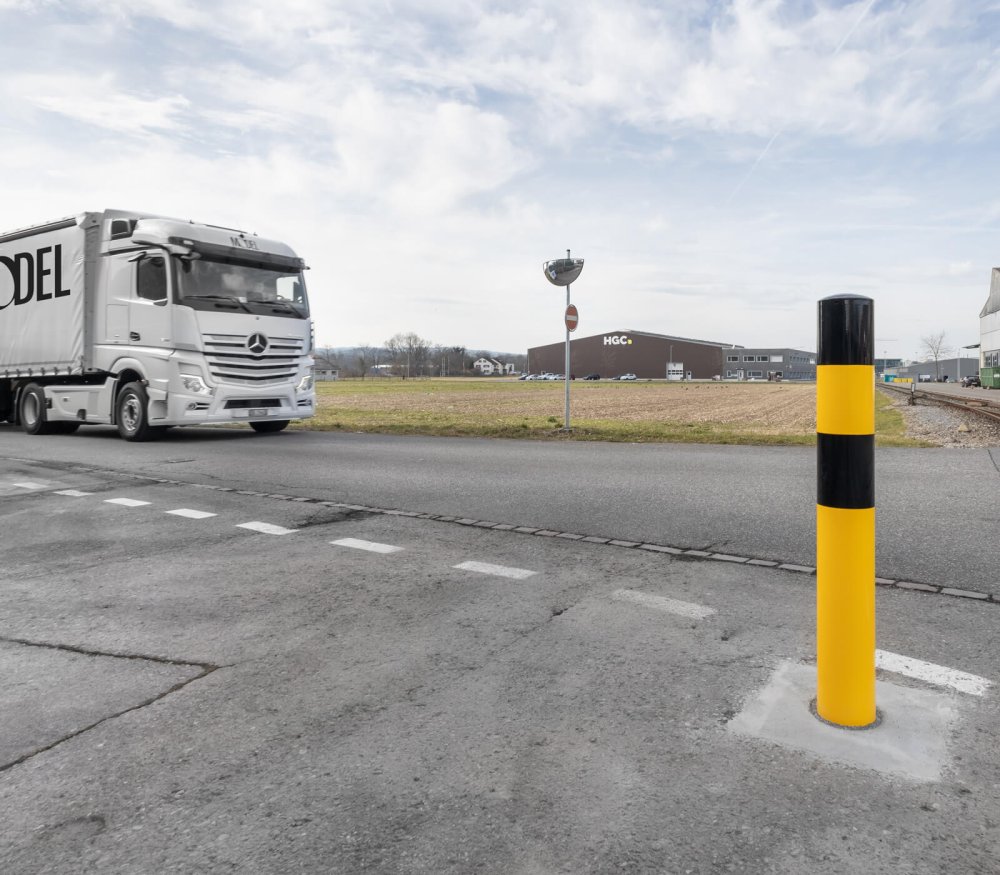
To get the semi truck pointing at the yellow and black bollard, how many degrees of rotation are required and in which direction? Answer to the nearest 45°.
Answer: approximately 45° to its right

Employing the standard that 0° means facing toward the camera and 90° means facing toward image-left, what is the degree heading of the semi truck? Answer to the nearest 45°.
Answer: approximately 315°
